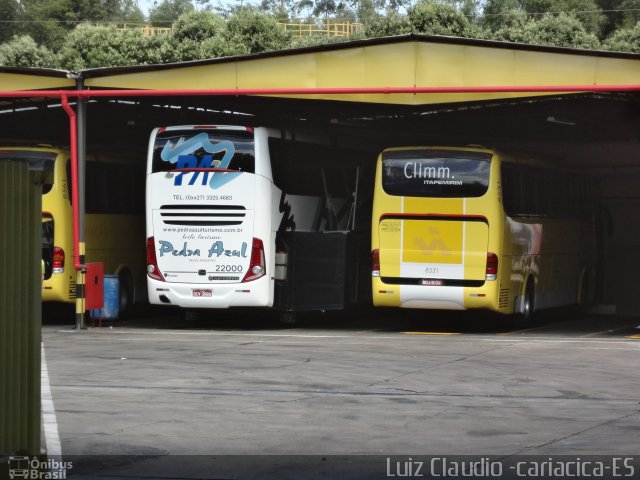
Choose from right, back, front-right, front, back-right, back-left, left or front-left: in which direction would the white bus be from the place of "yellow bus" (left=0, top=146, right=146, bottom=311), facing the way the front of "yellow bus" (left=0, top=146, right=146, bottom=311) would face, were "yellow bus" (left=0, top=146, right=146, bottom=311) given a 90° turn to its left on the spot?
back

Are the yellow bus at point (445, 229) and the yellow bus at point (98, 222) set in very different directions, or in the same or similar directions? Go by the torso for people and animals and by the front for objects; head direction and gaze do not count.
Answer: same or similar directions

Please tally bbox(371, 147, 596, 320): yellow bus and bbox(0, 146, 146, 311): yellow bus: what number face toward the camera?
0

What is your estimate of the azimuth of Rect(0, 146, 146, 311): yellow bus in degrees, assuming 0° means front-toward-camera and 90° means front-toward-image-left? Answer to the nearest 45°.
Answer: approximately 225°

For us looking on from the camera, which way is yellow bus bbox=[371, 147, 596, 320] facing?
facing away from the viewer and to the right of the viewer

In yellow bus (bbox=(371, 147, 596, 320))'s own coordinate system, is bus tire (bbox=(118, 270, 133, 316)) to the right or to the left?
on its left

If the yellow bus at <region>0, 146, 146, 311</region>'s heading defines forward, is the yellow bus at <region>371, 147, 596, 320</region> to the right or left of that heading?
on its right
